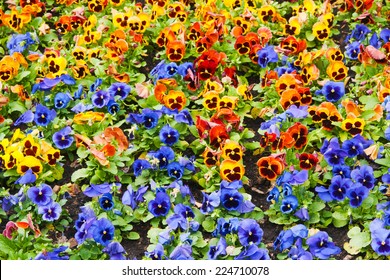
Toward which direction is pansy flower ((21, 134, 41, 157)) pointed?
toward the camera

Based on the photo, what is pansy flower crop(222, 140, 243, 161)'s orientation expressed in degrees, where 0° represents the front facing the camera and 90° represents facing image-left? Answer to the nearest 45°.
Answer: approximately 0°

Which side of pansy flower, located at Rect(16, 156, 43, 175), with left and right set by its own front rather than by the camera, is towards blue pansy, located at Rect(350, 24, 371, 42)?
left

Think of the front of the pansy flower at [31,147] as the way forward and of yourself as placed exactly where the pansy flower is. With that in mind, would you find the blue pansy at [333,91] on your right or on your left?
on your left

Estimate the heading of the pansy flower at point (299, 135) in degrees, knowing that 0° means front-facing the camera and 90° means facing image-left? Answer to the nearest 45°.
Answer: approximately 0°

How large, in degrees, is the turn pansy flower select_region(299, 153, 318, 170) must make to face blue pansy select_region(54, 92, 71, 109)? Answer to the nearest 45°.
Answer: approximately 90° to its right

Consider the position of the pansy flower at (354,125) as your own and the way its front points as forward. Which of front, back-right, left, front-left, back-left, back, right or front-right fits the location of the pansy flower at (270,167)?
front-right

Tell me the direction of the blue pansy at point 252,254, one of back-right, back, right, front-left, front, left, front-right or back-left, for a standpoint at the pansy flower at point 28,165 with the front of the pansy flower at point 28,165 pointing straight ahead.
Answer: front-left

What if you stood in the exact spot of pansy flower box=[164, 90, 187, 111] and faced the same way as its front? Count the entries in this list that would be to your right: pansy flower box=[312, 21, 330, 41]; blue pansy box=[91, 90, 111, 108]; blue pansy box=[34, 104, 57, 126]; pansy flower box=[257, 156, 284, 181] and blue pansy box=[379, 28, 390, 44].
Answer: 2

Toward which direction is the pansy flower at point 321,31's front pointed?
toward the camera
